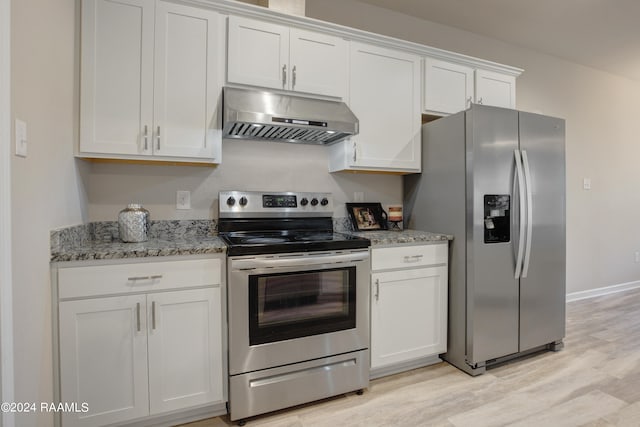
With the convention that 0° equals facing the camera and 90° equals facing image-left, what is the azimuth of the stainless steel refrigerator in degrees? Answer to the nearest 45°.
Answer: approximately 315°

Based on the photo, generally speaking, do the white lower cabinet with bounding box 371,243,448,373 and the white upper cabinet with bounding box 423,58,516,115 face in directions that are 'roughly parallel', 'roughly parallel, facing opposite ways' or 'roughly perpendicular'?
roughly parallel

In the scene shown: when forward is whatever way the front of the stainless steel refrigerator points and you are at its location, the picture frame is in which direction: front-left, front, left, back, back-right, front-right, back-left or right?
back-right

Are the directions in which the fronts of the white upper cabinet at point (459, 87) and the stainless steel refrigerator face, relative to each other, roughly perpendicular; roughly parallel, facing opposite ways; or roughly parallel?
roughly parallel

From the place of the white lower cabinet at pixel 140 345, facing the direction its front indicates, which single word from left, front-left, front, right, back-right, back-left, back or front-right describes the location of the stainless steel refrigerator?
left

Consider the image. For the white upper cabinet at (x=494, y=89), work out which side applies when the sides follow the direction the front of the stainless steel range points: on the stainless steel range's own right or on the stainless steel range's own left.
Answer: on the stainless steel range's own left

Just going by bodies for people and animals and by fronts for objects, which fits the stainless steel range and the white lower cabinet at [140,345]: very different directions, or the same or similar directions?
same or similar directions

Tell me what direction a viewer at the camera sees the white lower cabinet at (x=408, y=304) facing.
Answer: facing the viewer and to the right of the viewer

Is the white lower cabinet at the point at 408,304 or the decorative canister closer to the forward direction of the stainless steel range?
the white lower cabinet

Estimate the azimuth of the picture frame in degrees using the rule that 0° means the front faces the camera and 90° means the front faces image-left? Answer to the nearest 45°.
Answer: approximately 315°

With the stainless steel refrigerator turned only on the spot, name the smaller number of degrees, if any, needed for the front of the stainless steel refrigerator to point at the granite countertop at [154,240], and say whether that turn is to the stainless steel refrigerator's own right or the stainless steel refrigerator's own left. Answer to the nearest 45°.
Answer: approximately 90° to the stainless steel refrigerator's own right

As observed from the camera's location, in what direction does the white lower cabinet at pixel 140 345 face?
facing the viewer
